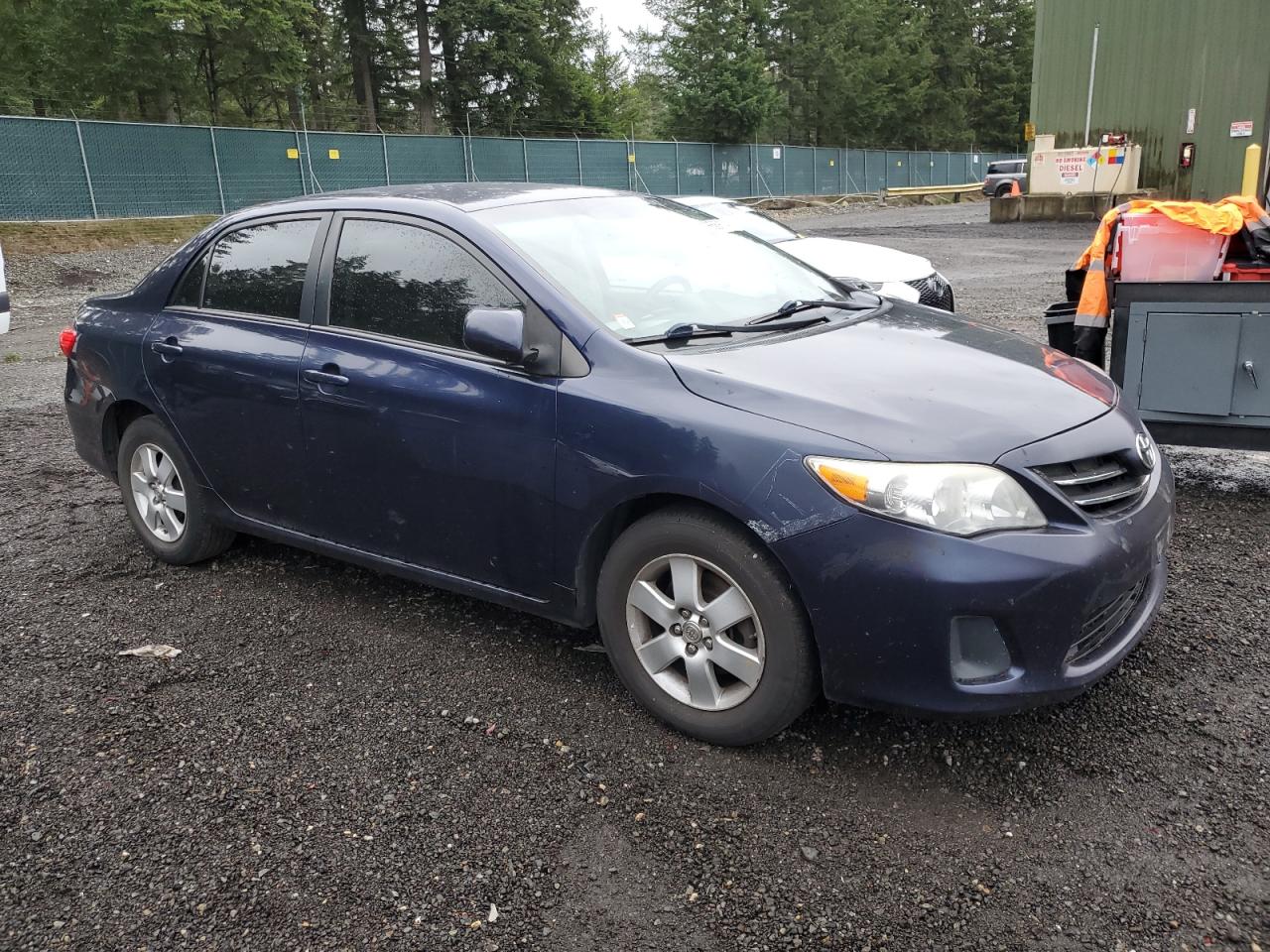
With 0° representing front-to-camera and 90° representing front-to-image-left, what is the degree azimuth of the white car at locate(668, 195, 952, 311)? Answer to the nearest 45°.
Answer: approximately 315°

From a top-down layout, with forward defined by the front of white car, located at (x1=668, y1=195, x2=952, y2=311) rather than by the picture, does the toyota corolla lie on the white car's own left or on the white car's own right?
on the white car's own right

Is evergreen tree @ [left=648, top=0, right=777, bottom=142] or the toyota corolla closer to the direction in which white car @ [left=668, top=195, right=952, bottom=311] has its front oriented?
the toyota corolla

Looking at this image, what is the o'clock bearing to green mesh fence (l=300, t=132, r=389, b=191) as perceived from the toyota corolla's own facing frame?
The green mesh fence is roughly at 7 o'clock from the toyota corolla.

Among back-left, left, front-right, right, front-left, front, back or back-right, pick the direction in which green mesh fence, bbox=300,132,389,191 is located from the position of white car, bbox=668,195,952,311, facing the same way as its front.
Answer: back

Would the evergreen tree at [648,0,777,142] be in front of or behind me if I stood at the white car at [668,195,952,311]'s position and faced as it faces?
behind

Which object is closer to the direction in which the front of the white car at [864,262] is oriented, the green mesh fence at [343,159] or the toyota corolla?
the toyota corolla

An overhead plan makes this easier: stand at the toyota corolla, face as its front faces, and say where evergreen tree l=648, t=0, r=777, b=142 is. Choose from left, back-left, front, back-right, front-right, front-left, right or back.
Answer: back-left

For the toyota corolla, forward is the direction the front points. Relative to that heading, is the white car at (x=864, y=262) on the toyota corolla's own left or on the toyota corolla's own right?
on the toyota corolla's own left

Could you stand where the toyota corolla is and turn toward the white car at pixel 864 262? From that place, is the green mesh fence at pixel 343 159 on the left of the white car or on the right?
left
